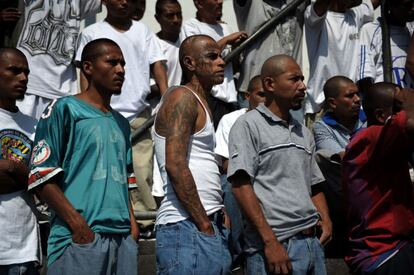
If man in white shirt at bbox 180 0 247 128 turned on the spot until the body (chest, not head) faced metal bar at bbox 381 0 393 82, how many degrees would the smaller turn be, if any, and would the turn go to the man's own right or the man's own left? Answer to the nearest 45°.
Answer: approximately 45° to the man's own left

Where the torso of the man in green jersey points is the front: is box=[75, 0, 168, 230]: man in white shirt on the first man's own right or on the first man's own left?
on the first man's own left

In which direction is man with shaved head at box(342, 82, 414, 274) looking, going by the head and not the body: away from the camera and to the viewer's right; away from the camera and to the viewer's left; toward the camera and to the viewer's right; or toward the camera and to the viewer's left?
away from the camera and to the viewer's right

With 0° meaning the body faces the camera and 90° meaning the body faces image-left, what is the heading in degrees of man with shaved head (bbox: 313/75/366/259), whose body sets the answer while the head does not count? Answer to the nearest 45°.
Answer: approximately 315°

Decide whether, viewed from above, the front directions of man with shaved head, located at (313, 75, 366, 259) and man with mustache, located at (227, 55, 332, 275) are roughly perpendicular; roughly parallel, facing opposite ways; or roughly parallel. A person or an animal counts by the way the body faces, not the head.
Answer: roughly parallel

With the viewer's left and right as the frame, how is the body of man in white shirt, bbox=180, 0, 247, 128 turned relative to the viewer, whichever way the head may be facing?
facing the viewer and to the right of the viewer

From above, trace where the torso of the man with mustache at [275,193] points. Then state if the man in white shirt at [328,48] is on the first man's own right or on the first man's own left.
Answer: on the first man's own left

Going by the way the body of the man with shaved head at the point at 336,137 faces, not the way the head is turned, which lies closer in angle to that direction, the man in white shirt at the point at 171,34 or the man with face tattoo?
the man with face tattoo

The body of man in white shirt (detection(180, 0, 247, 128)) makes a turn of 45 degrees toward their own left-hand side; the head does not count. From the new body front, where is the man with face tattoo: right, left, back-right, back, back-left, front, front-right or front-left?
right

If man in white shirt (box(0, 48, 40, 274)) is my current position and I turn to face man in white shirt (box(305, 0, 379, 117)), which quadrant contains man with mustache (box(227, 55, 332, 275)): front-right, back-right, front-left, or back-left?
front-right
